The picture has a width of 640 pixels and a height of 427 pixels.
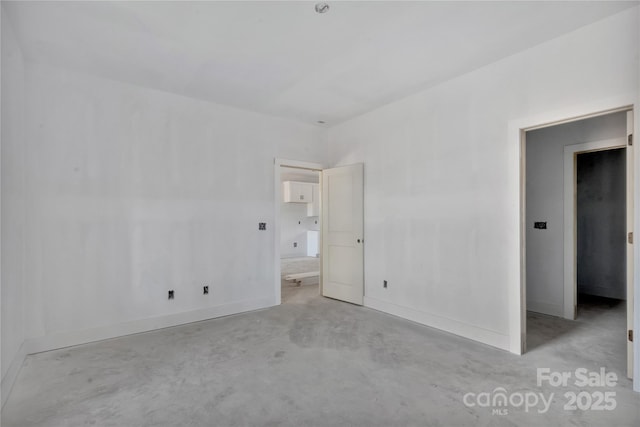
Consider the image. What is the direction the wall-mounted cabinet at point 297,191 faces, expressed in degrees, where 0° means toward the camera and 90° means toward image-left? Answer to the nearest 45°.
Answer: approximately 315°

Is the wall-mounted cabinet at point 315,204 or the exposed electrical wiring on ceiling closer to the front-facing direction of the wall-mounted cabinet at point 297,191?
the exposed electrical wiring on ceiling

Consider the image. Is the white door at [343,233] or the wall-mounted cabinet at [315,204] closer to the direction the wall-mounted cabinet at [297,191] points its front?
the white door

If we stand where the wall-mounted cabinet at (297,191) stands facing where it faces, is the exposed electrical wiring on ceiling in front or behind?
in front

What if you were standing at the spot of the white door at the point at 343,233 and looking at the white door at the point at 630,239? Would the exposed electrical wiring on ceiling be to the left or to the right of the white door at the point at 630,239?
right

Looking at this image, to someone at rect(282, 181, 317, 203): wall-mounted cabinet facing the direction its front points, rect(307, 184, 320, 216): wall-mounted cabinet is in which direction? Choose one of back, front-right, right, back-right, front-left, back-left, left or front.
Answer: left

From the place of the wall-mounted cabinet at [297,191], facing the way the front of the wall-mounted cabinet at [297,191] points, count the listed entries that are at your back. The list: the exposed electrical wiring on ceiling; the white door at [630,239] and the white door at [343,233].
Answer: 0

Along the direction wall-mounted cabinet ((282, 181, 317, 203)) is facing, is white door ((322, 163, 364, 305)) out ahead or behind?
ahead
